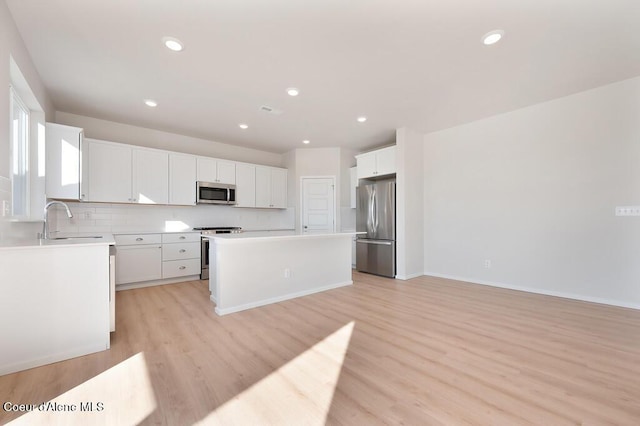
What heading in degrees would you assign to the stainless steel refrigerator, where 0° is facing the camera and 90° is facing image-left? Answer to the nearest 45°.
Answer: approximately 45°

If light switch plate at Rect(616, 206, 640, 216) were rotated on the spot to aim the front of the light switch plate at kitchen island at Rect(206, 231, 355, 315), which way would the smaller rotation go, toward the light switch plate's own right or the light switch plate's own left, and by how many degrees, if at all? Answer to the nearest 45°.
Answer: approximately 45° to the light switch plate's own right

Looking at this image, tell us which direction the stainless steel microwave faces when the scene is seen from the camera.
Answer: facing the viewer and to the right of the viewer

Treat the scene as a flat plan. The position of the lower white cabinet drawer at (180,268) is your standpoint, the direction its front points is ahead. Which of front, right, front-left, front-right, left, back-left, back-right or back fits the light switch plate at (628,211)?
front-left

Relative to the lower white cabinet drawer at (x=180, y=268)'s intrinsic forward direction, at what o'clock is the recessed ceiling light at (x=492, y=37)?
The recessed ceiling light is roughly at 11 o'clock from the lower white cabinet drawer.
